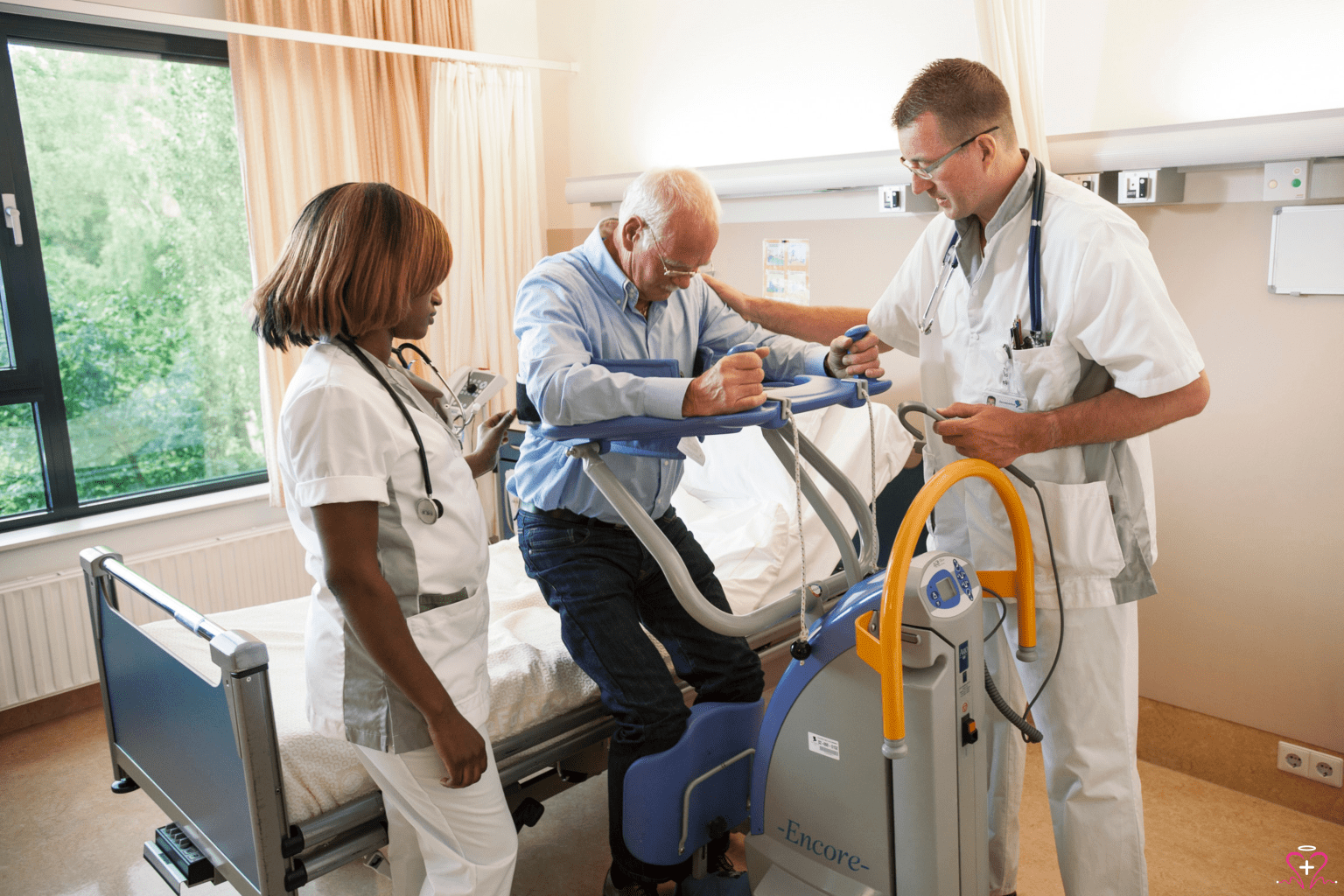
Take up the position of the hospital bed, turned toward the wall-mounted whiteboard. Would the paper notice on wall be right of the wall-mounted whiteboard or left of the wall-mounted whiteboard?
left

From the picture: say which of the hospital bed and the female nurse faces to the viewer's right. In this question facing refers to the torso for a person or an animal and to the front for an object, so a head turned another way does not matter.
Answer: the female nurse

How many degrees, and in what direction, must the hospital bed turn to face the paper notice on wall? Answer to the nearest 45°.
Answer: approximately 180°

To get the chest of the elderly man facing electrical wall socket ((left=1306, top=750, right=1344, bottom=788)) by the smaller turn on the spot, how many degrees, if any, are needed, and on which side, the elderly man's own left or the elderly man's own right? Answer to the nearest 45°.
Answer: approximately 45° to the elderly man's own left

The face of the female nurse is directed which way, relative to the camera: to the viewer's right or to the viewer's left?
to the viewer's right

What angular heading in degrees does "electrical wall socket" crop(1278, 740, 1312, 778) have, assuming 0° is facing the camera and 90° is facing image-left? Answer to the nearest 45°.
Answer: approximately 45°

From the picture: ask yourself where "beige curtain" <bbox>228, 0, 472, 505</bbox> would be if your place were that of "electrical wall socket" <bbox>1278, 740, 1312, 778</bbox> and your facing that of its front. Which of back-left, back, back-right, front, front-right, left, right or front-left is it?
front-right

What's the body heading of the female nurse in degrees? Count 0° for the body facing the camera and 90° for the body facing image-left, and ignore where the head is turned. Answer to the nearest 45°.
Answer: approximately 270°

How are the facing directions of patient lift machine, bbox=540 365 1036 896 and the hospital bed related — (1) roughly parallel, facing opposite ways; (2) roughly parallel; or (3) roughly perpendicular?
roughly perpendicular
